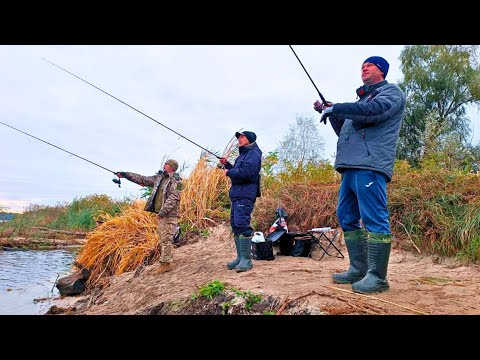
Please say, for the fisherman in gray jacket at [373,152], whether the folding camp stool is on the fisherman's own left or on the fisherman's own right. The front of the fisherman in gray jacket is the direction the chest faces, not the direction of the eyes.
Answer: on the fisherman's own right

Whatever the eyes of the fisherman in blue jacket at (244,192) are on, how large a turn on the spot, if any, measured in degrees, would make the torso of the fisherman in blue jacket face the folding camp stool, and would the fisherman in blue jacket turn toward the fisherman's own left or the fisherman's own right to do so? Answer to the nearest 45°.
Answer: approximately 135° to the fisherman's own right

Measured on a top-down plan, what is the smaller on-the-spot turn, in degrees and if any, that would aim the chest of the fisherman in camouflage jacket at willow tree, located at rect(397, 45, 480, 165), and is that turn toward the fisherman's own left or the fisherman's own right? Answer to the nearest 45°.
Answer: approximately 180°

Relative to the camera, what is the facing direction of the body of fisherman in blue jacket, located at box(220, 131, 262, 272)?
to the viewer's left

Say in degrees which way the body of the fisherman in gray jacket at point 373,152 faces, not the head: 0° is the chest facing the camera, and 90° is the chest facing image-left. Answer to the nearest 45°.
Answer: approximately 45°

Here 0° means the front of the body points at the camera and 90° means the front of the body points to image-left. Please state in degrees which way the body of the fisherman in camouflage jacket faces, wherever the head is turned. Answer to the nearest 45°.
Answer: approximately 45°

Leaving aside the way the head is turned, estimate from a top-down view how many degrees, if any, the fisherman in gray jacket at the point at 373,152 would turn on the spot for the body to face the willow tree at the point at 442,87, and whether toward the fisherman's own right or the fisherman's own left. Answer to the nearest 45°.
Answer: approximately 135° to the fisherman's own right
